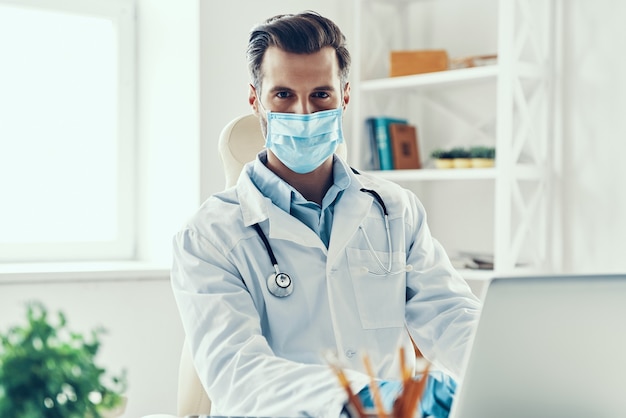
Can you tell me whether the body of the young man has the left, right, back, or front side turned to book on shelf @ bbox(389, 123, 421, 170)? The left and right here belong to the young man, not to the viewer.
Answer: back

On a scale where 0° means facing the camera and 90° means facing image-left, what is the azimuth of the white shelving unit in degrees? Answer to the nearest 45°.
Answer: approximately 45°

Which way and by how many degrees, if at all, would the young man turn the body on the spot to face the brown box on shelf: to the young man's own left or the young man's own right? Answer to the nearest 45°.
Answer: approximately 180°

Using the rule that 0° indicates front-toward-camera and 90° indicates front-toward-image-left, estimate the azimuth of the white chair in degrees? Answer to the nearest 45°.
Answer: approximately 0°

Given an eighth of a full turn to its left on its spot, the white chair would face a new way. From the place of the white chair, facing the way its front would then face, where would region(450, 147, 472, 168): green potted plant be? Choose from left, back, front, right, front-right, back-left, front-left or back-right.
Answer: left

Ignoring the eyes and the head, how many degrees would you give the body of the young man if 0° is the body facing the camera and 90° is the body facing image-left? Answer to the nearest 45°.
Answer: approximately 0°

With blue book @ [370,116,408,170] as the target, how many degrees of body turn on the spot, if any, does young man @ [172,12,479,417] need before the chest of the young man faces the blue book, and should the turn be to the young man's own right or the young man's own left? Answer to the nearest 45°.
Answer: approximately 180°

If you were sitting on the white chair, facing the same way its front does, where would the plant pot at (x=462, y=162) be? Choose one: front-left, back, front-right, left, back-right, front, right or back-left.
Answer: back-left

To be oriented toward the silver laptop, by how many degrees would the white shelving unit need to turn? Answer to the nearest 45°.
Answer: approximately 45° to its left

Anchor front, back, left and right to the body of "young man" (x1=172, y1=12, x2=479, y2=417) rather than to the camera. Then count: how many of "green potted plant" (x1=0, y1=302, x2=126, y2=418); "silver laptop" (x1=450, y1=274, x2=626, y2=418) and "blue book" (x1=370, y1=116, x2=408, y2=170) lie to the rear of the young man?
1

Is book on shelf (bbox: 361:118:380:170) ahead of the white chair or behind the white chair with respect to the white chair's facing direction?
behind
